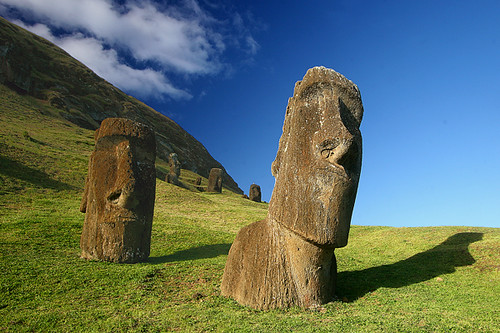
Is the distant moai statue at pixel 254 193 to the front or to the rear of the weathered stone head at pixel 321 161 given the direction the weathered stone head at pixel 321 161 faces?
to the rear

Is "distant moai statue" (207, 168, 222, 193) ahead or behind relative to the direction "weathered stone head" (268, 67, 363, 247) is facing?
behind

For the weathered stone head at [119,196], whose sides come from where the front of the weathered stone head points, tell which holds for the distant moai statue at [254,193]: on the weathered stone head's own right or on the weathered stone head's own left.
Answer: on the weathered stone head's own left

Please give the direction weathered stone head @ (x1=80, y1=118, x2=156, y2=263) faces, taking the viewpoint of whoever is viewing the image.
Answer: facing the viewer and to the right of the viewer
